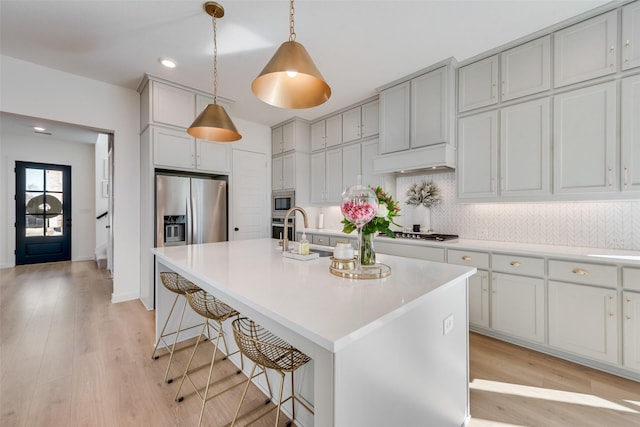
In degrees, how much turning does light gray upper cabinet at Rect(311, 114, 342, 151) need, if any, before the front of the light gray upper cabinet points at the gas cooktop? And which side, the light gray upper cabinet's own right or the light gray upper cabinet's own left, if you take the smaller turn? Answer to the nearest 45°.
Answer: approximately 90° to the light gray upper cabinet's own left

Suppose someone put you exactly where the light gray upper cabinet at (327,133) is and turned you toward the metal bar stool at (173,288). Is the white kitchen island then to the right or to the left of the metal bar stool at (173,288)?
left

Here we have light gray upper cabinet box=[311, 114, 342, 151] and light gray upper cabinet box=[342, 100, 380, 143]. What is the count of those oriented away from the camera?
0

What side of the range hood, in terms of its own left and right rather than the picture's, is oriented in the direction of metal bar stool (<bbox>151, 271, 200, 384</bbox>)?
front

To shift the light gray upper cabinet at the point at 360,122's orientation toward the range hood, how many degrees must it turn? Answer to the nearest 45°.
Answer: approximately 90° to its left

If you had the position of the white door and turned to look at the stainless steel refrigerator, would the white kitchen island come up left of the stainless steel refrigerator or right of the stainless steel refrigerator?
left

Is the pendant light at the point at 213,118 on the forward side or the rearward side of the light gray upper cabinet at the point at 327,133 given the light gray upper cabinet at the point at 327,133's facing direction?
on the forward side

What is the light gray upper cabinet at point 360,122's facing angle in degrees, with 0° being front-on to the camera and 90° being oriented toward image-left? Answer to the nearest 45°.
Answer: approximately 45°

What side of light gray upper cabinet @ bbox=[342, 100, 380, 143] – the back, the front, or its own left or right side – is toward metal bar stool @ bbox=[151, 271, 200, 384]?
front

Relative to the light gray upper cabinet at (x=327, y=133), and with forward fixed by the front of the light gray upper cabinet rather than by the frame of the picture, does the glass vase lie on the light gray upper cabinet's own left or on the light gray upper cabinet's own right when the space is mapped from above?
on the light gray upper cabinet's own left

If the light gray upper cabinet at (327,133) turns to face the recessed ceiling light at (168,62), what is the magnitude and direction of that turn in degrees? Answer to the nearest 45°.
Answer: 0° — it already faces it
